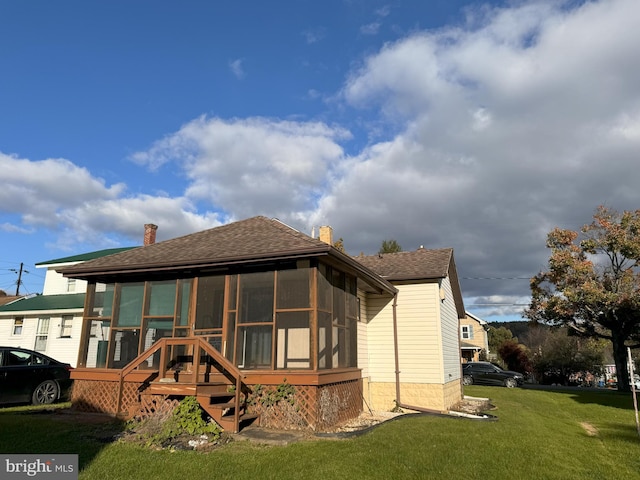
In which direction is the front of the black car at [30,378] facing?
to the viewer's left

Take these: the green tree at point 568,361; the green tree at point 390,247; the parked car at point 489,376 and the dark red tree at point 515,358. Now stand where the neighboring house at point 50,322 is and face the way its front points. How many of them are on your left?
4

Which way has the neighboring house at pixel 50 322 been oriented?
toward the camera

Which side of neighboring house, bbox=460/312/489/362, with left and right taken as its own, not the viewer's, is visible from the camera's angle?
front

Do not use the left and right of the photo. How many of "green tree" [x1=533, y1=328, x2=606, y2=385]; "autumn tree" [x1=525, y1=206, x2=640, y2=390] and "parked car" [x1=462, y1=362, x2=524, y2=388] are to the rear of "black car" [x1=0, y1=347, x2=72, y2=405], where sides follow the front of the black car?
3

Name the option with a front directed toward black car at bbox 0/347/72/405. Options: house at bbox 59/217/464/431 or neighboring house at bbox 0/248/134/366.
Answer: the neighboring house

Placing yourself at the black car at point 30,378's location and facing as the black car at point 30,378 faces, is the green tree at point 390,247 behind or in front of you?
behind

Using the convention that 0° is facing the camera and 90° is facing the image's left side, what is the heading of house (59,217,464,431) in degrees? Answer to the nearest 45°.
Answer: approximately 0°

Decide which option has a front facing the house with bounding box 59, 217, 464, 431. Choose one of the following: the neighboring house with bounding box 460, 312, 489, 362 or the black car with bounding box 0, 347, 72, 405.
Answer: the neighboring house

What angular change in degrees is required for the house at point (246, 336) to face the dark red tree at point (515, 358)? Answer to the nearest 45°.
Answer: approximately 135° to its left

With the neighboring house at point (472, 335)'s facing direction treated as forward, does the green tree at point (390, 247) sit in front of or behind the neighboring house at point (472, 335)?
in front

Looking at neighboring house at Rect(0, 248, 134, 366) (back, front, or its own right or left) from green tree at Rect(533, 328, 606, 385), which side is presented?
left
